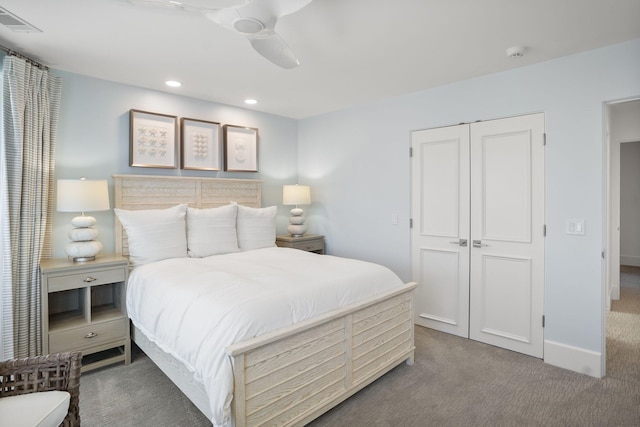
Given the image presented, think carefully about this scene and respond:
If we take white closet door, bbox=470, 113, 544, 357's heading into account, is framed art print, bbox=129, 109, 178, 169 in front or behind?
in front

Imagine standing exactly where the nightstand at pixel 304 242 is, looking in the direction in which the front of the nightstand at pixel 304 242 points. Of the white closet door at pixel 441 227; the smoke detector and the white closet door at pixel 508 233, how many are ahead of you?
3

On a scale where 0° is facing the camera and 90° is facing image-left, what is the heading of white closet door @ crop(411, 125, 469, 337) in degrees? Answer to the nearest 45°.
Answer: approximately 45°

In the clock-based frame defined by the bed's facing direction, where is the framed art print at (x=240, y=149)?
The framed art print is roughly at 7 o'clock from the bed.

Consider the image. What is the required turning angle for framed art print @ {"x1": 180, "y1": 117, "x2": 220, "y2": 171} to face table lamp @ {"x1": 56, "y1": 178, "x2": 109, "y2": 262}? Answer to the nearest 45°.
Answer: approximately 90° to its right

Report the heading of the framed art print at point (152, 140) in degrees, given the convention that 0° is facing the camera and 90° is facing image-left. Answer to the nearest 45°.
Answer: approximately 315°

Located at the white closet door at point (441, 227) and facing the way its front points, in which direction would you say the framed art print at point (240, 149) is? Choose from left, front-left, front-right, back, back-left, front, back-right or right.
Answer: front-right

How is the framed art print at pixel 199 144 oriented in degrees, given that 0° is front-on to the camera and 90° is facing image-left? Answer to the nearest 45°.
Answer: approximately 315°

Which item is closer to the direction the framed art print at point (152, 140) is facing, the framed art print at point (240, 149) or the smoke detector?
the smoke detector

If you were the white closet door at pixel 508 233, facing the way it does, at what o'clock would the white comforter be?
The white comforter is roughly at 12 o'clock from the white closet door.

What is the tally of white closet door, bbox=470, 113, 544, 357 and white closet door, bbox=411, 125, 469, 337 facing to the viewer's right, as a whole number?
0

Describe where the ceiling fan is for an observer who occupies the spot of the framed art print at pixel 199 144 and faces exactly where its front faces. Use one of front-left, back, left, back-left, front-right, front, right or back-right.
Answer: front-right

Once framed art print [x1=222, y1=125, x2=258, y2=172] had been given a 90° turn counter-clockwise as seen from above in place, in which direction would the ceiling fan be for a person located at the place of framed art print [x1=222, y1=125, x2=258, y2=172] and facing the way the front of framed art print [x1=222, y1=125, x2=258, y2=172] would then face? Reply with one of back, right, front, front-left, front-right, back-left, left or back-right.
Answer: back-right
